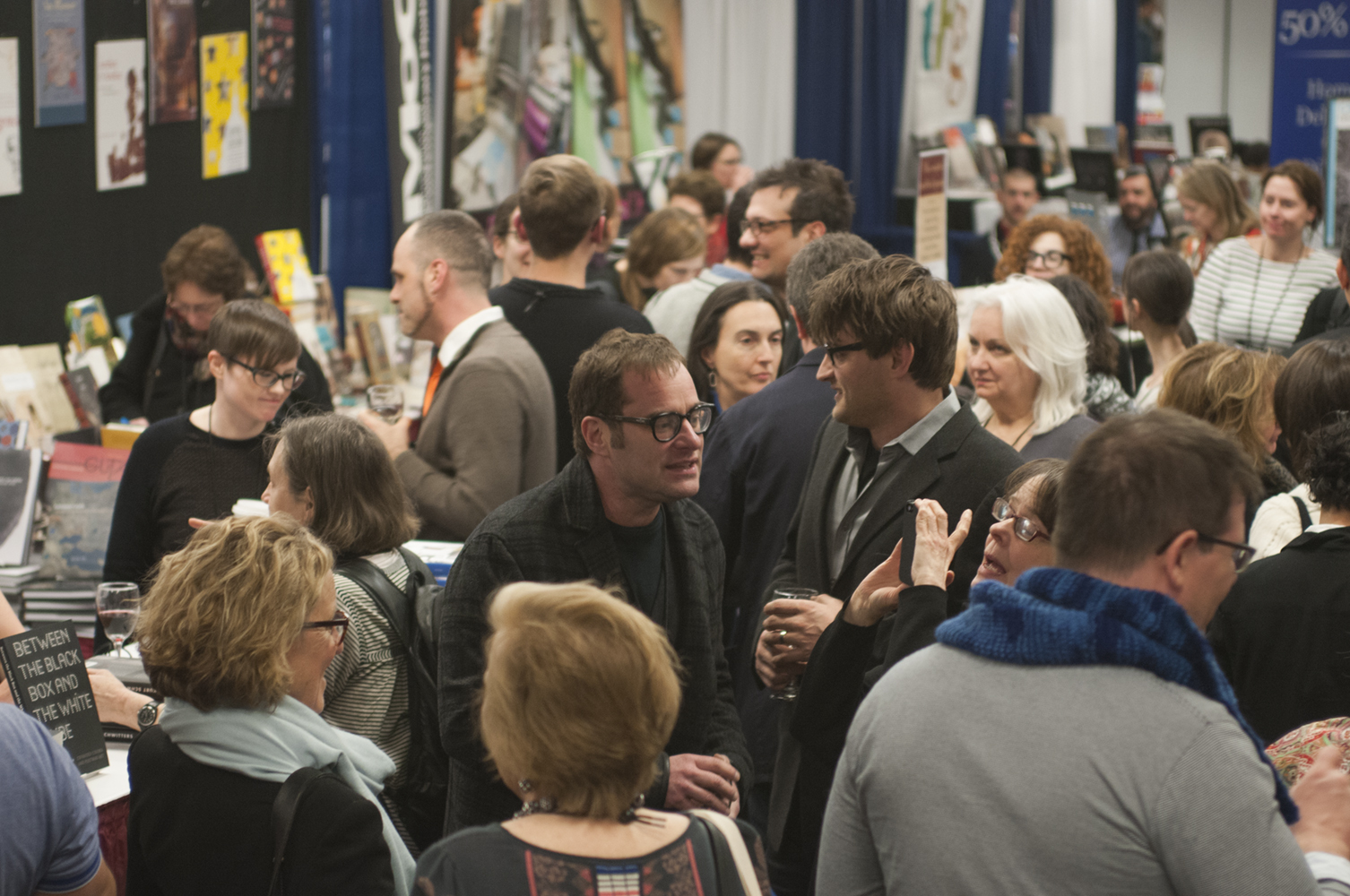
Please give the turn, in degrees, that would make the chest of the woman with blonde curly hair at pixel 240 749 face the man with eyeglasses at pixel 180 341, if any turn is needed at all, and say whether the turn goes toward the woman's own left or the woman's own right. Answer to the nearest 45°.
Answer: approximately 45° to the woman's own left

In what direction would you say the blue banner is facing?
toward the camera

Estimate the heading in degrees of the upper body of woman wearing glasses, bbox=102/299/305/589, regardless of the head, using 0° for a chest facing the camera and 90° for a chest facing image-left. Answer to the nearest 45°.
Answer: approximately 315°

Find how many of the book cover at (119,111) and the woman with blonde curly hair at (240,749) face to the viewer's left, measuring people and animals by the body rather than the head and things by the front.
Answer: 0

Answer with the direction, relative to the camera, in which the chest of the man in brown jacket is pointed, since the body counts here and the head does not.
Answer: to the viewer's left

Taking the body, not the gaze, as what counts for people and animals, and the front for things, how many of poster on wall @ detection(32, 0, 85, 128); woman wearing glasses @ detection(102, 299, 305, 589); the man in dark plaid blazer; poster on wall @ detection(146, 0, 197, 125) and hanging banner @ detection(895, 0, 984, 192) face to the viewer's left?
0

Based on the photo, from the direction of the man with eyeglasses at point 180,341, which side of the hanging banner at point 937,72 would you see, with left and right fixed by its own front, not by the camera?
front

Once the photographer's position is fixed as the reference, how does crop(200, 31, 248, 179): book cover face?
facing the viewer and to the right of the viewer

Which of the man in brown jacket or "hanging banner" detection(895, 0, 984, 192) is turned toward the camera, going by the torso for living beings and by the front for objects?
the hanging banner

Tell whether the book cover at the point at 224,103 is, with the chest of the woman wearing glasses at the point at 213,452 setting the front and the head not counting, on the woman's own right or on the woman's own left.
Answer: on the woman's own left

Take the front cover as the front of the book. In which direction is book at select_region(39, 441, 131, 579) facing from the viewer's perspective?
toward the camera

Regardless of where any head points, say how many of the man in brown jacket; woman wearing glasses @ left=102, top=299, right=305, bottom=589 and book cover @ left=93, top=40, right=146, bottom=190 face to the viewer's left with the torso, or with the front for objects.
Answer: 1

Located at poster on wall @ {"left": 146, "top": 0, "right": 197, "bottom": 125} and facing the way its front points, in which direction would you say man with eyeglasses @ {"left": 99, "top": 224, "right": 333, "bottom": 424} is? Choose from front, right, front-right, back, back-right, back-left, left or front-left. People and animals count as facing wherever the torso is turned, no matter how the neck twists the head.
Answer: front-right

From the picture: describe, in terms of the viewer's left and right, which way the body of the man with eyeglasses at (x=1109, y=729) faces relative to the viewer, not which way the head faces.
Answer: facing away from the viewer and to the right of the viewer

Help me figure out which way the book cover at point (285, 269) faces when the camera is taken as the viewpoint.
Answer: facing the viewer

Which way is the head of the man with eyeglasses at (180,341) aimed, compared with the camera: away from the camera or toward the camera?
toward the camera
